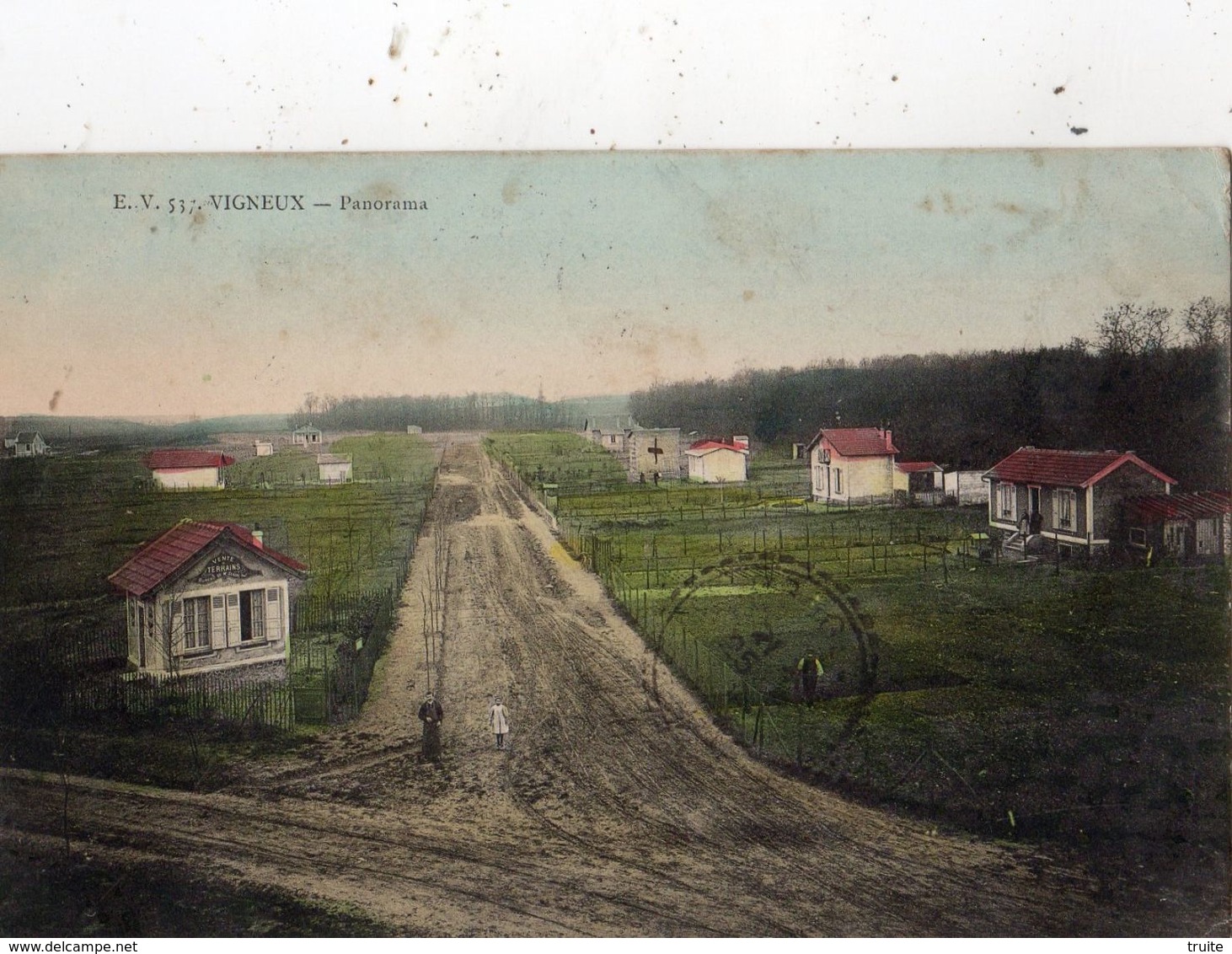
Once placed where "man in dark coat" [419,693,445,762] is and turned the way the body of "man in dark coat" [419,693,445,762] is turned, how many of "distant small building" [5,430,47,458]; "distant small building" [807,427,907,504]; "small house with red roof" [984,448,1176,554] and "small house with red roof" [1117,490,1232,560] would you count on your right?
1

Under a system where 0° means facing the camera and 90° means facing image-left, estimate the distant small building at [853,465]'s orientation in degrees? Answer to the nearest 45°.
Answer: approximately 45°

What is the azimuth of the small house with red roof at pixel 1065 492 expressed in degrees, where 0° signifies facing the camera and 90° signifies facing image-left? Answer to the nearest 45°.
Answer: approximately 45°

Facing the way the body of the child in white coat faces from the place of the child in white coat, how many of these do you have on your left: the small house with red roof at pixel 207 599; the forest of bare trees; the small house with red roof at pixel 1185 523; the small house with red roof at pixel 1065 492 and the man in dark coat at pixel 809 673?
4

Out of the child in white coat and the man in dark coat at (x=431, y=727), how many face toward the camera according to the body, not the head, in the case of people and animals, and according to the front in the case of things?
2
